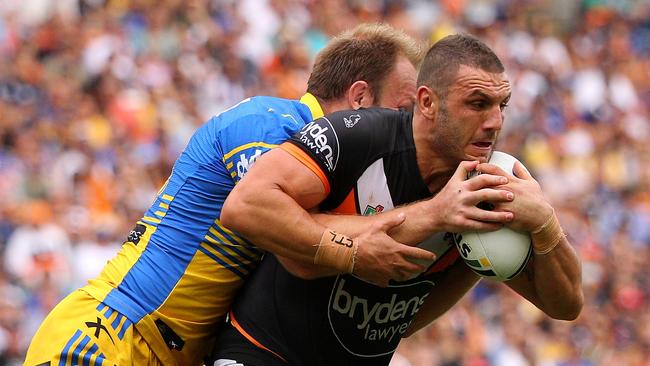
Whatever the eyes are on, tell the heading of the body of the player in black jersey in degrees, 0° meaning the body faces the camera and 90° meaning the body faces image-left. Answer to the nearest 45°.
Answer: approximately 315°

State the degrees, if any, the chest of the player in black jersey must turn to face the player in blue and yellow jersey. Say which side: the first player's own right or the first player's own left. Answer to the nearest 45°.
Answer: approximately 135° to the first player's own right

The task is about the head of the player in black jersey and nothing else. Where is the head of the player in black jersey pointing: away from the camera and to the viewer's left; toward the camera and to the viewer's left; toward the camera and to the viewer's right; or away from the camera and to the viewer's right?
toward the camera and to the viewer's right
